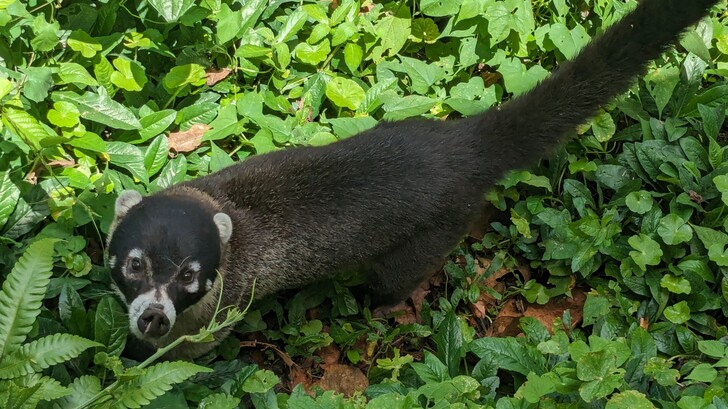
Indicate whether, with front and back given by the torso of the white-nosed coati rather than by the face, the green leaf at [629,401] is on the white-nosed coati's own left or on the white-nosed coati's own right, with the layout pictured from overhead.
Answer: on the white-nosed coati's own left

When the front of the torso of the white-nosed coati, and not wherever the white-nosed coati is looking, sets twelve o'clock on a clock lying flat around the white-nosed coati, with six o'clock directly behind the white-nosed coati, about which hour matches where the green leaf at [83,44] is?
The green leaf is roughly at 2 o'clock from the white-nosed coati.

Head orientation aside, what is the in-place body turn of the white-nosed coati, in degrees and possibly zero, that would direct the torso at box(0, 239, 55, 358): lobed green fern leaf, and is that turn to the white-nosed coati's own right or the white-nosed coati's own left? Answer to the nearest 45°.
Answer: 0° — it already faces it

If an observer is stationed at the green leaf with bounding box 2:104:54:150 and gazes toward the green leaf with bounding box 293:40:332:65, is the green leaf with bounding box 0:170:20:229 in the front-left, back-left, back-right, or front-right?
back-right

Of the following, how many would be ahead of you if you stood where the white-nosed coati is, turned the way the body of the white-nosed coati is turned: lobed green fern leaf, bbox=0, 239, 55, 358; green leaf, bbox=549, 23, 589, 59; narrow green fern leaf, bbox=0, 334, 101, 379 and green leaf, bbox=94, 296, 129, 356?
3

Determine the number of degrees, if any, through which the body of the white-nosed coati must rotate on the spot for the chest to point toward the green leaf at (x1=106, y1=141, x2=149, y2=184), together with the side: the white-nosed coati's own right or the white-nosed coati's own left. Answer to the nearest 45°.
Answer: approximately 45° to the white-nosed coati's own right

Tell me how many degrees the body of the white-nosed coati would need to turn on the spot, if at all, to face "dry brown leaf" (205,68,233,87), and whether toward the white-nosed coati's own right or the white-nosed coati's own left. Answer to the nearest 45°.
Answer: approximately 90° to the white-nosed coati's own right

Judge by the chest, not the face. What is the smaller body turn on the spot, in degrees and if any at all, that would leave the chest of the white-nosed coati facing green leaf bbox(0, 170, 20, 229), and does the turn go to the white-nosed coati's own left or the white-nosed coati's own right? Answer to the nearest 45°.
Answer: approximately 45° to the white-nosed coati's own right

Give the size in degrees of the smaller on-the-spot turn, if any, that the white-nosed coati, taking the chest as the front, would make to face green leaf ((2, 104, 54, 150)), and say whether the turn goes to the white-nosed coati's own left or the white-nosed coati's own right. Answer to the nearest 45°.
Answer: approximately 45° to the white-nosed coati's own right

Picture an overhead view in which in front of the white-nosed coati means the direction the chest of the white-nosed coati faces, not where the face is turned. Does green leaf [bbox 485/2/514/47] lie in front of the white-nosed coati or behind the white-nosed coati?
behind

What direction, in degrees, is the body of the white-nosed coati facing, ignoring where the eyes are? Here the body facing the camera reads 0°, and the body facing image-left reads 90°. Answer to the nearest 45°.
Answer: approximately 45°

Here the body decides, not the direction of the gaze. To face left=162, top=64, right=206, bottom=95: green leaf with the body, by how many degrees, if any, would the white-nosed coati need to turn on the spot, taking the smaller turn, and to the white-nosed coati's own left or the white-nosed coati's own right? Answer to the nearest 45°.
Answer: approximately 90° to the white-nosed coati's own right
